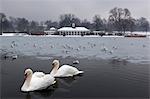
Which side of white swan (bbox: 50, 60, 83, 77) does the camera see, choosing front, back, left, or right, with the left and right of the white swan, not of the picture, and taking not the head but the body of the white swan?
left

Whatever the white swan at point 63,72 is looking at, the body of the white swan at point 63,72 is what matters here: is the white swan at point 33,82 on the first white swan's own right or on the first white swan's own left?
on the first white swan's own left
